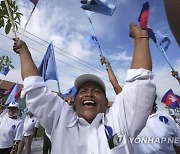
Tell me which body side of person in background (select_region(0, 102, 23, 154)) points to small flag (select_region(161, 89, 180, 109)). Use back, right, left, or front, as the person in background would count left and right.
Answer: left

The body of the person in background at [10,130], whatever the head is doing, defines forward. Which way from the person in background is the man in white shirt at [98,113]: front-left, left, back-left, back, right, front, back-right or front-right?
front

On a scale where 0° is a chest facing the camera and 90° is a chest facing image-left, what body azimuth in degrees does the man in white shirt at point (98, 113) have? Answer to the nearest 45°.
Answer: approximately 0°

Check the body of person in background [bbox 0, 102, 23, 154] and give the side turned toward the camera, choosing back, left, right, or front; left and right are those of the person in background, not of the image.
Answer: front

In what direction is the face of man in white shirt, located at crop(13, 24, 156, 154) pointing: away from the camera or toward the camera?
toward the camera

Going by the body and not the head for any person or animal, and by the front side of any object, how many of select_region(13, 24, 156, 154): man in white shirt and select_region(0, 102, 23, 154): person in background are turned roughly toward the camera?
2

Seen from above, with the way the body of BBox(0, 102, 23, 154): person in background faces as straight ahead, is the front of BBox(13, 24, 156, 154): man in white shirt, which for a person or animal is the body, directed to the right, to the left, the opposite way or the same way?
the same way
